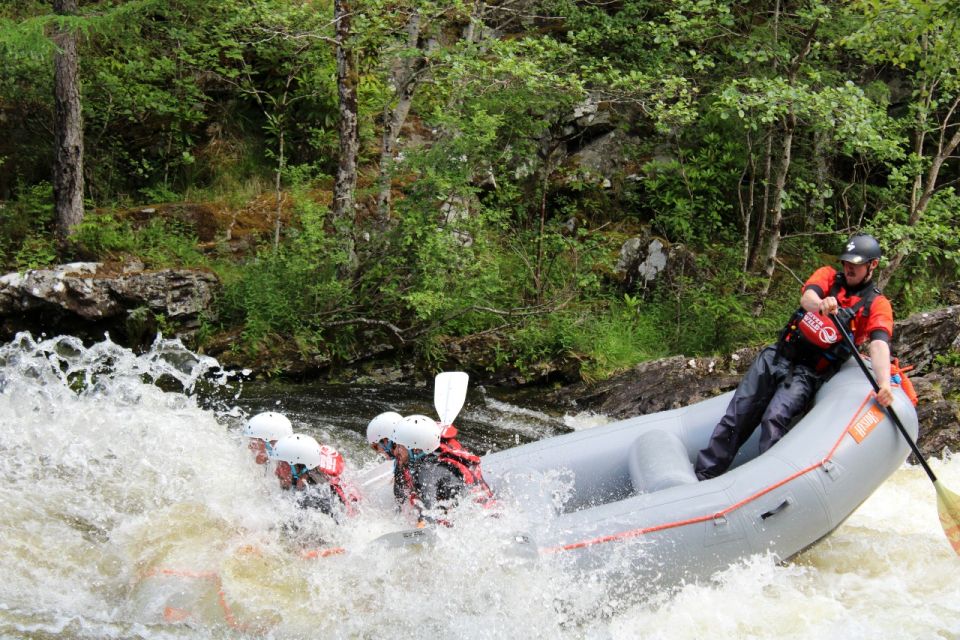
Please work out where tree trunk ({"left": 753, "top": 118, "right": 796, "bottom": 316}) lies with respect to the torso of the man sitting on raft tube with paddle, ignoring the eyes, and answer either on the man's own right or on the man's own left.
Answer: on the man's own right

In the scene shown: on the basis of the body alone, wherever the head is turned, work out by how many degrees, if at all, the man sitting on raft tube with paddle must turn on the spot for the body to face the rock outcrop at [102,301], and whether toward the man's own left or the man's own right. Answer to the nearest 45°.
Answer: approximately 45° to the man's own right

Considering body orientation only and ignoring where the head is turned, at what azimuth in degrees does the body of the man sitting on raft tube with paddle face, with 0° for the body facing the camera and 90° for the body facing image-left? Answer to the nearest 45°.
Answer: approximately 45°

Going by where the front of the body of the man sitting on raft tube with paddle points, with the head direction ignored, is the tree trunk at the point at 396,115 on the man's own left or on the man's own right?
on the man's own right

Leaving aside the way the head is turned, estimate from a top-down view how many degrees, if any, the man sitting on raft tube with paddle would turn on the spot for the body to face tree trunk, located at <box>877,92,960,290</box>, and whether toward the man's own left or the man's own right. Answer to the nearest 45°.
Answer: approximately 135° to the man's own right

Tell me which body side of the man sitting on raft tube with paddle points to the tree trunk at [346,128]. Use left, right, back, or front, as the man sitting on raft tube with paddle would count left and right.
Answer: right

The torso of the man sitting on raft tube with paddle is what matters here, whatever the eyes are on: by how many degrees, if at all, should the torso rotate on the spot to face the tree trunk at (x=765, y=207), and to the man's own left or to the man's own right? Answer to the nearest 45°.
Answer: approximately 135° to the man's own right
